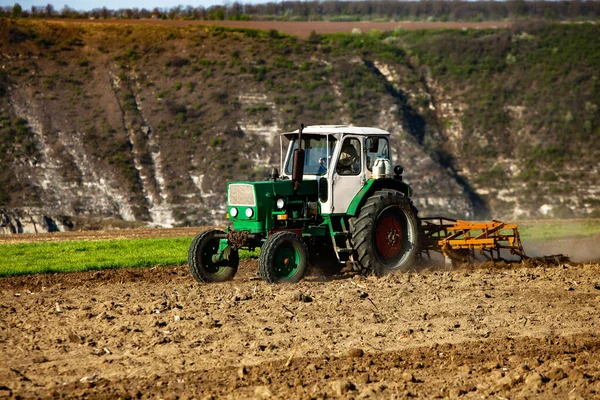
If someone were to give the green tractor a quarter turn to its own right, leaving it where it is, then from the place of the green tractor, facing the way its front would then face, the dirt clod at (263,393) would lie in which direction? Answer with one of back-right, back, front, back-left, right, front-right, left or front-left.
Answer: back-left

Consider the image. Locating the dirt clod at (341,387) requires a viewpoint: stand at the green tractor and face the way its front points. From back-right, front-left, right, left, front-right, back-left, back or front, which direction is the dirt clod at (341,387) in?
front-left

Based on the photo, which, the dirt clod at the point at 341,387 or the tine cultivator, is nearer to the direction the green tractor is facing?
the dirt clod

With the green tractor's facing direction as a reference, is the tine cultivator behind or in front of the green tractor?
behind

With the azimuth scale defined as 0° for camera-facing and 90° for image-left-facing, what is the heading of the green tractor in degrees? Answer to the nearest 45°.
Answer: approximately 45°
